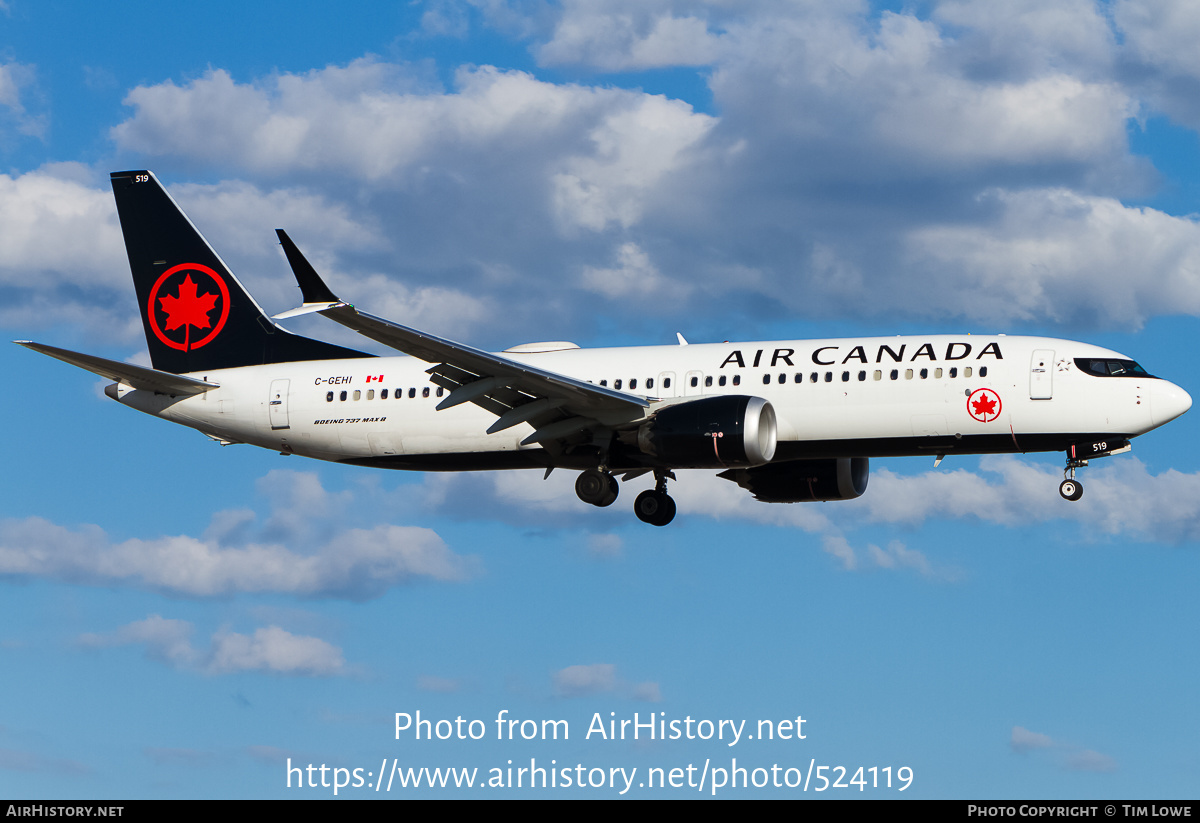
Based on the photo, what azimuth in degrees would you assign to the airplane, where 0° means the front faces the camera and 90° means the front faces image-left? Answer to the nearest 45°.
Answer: approximately 270°
